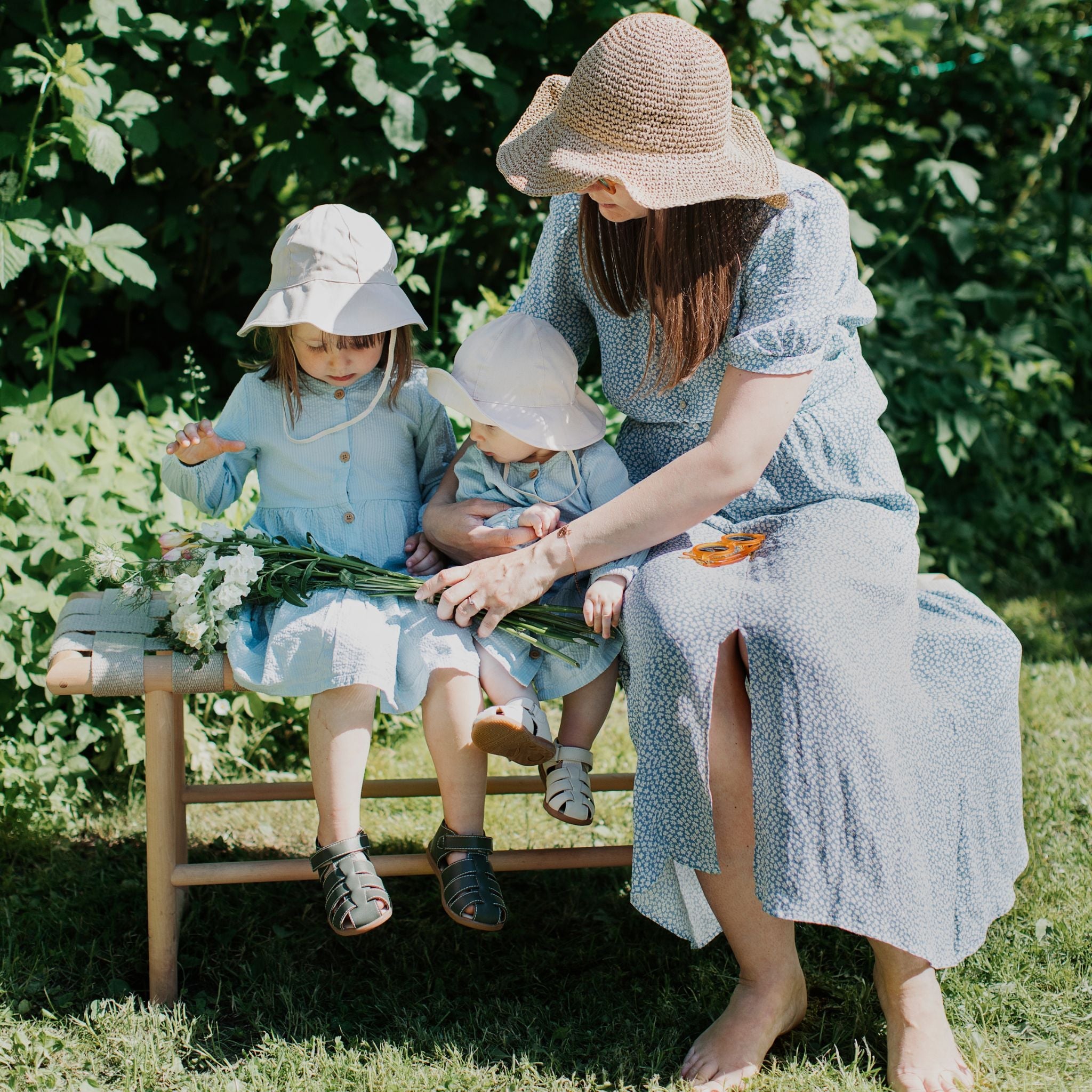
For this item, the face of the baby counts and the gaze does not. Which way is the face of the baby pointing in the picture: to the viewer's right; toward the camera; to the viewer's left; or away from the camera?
to the viewer's left

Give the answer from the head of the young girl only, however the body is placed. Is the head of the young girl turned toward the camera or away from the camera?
toward the camera

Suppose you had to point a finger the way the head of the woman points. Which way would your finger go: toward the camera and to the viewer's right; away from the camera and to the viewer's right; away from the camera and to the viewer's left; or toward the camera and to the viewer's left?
toward the camera and to the viewer's left

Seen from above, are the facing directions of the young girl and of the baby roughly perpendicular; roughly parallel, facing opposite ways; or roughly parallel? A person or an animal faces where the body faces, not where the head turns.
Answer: roughly parallel

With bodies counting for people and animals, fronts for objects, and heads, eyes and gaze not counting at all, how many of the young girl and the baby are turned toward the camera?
2

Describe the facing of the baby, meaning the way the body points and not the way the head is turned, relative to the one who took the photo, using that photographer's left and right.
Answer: facing the viewer

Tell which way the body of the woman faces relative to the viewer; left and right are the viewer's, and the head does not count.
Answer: facing the viewer and to the left of the viewer
